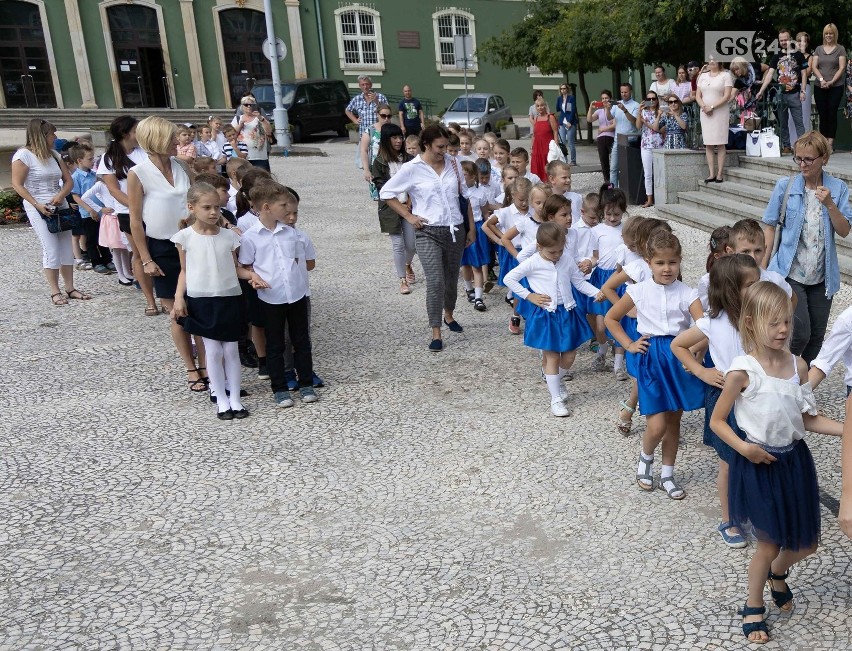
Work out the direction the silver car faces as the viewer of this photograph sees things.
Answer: facing the viewer and to the left of the viewer

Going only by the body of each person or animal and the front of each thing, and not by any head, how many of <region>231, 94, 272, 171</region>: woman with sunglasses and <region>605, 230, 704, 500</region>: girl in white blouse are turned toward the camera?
2

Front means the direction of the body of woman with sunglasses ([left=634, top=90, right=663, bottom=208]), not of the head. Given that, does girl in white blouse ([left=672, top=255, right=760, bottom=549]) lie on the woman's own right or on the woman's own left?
on the woman's own left

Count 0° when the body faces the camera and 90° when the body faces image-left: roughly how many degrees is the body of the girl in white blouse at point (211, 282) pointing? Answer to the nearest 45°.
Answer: approximately 0°

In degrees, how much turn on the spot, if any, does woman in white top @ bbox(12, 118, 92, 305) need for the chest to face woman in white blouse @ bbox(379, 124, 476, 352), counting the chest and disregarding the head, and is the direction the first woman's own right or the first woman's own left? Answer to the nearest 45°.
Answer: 0° — they already face them

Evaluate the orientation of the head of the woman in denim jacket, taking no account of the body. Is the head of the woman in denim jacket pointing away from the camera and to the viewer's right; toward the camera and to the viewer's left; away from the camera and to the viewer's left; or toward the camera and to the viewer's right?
toward the camera and to the viewer's left

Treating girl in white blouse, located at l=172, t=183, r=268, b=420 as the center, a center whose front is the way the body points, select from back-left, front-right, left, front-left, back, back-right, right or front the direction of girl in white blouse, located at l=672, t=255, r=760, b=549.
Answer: front-left

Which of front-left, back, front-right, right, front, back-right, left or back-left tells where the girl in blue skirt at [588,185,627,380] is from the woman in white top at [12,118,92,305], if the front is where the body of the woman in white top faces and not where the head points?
front

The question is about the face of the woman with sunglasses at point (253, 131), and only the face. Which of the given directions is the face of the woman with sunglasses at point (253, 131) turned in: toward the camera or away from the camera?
toward the camera

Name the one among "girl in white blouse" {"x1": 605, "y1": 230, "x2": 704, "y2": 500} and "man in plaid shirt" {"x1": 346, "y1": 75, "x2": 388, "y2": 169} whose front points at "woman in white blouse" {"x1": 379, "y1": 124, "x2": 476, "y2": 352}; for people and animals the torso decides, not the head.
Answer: the man in plaid shirt

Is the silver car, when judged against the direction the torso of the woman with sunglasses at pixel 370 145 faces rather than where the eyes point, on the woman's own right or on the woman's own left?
on the woman's own left

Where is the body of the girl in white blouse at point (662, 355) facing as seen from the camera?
toward the camera

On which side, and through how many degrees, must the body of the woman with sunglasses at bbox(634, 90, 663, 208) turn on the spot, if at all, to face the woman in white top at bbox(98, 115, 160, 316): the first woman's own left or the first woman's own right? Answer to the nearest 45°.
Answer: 0° — they already face them

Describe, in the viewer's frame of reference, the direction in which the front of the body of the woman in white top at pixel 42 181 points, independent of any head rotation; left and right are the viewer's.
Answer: facing the viewer and to the right of the viewer

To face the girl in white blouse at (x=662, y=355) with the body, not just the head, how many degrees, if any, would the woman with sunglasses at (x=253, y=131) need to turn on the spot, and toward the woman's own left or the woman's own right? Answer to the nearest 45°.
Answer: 0° — they already face them

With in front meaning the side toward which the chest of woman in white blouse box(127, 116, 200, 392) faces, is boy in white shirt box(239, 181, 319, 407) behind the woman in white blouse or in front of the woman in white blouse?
in front

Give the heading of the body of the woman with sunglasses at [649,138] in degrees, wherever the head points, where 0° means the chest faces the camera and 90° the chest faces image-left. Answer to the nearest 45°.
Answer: approximately 45°
